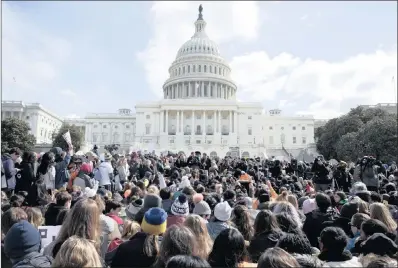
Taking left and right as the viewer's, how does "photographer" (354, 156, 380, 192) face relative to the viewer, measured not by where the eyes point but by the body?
facing the viewer

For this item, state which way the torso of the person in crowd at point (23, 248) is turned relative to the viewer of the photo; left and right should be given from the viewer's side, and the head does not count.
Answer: facing away from the viewer

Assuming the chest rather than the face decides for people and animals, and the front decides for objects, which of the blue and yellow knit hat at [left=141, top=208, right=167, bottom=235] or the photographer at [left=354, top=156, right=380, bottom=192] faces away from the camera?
the blue and yellow knit hat

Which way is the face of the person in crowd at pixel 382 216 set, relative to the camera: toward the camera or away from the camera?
away from the camera

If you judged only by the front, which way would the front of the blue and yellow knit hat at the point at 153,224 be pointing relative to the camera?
away from the camera

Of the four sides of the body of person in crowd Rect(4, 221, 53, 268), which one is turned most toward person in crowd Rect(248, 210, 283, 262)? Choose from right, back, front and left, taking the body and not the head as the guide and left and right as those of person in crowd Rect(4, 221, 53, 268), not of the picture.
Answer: right

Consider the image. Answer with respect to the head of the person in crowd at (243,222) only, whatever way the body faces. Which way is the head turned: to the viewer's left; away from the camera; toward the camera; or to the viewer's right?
away from the camera

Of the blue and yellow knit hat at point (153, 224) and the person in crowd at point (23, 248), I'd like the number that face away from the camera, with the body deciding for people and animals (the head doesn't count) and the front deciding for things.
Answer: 2

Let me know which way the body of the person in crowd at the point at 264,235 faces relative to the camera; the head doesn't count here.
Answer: away from the camera

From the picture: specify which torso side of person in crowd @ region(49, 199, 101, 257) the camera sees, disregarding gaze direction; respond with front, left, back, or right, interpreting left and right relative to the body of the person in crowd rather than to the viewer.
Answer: back

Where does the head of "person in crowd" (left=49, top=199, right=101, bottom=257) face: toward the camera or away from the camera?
away from the camera

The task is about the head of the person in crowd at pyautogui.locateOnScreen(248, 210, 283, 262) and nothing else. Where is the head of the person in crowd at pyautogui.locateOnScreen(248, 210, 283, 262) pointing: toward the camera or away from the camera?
away from the camera

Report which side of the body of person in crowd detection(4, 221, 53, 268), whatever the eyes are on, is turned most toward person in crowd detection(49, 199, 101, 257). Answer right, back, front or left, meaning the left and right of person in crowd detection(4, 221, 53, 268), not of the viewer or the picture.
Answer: right
